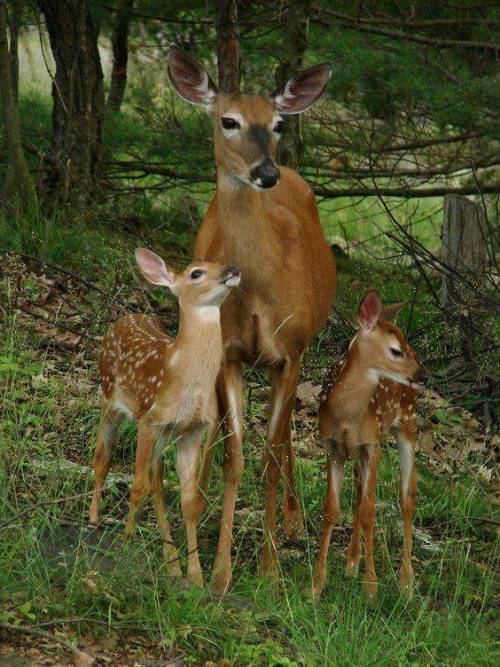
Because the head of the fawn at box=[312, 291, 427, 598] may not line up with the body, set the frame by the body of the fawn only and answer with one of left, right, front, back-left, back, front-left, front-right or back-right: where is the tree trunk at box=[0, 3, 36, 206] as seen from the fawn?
right

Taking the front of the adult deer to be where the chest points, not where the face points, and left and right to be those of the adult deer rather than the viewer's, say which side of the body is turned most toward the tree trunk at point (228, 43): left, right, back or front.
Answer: back

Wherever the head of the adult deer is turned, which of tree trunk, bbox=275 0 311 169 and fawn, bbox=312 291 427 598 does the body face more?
the fawn

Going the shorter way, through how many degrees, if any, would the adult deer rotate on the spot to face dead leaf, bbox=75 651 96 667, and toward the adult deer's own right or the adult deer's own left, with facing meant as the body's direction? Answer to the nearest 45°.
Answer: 0° — it already faces it

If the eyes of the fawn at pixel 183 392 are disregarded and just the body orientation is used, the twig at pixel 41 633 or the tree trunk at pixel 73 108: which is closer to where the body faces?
the twig

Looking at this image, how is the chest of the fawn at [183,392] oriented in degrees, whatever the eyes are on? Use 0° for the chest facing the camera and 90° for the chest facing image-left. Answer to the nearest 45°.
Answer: approximately 315°

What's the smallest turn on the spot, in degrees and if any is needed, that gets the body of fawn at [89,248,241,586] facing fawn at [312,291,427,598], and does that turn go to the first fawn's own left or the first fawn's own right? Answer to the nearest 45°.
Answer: approximately 45° to the first fawn's own left

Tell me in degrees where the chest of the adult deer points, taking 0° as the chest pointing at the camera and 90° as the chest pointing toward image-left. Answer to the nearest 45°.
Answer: approximately 0°

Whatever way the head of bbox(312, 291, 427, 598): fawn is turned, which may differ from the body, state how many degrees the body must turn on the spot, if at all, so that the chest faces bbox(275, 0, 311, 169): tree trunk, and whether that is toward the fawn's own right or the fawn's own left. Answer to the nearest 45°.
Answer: approximately 135° to the fawn's own right

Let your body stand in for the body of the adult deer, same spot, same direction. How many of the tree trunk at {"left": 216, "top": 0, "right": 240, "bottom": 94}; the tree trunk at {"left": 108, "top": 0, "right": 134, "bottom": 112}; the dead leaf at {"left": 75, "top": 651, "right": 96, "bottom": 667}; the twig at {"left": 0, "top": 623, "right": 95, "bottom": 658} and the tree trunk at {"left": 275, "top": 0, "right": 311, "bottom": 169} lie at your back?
3

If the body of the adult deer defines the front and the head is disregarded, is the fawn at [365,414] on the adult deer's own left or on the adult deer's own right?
on the adult deer's own left

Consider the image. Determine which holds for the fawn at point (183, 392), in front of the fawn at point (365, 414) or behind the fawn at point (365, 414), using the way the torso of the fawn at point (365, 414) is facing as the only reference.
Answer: in front
